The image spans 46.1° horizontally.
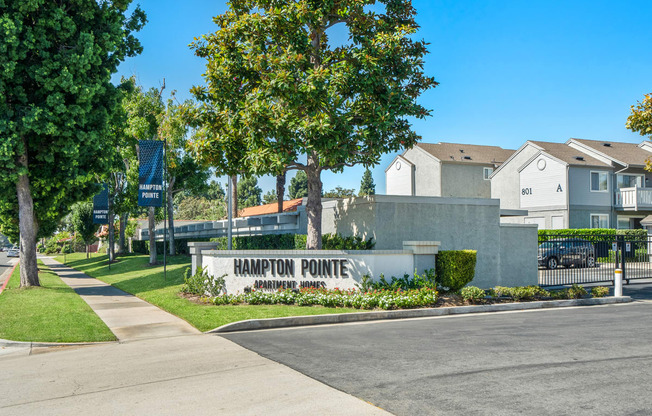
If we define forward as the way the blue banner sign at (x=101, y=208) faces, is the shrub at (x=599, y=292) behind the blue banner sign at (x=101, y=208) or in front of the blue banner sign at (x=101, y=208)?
in front

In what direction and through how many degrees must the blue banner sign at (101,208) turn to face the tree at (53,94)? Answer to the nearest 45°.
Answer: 0° — it already faces it

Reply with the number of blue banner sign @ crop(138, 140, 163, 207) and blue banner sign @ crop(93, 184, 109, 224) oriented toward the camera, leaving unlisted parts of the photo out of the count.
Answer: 2

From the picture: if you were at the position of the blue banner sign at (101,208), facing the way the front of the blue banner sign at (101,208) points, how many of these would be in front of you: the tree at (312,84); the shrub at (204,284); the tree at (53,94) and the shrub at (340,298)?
4

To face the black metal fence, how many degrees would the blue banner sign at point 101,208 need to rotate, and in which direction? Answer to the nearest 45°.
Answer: approximately 45° to its left

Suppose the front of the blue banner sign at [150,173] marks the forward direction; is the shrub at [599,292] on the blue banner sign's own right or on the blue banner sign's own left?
on the blue banner sign's own left

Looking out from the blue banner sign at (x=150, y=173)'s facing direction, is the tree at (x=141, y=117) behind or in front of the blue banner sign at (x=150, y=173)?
behind

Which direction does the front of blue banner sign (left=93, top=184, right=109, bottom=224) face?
toward the camera

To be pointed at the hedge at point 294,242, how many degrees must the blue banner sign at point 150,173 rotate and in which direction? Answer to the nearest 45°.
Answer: approximately 45° to its left

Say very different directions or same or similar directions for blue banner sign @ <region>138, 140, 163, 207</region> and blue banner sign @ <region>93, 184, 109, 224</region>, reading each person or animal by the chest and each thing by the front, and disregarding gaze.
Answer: same or similar directions

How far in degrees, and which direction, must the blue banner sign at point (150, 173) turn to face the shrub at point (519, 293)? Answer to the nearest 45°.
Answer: approximately 45° to its left

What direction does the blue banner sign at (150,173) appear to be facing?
toward the camera
